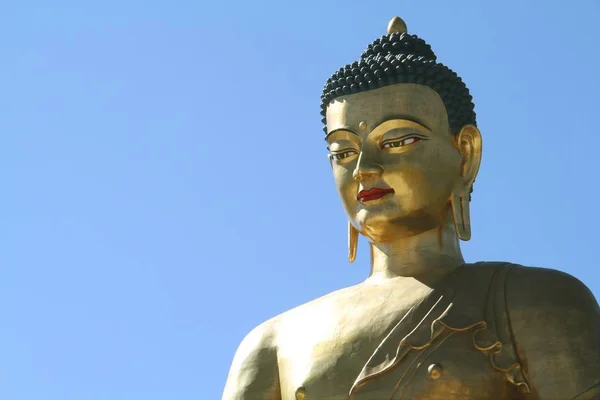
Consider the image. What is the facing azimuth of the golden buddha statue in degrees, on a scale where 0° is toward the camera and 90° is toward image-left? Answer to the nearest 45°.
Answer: approximately 45°
